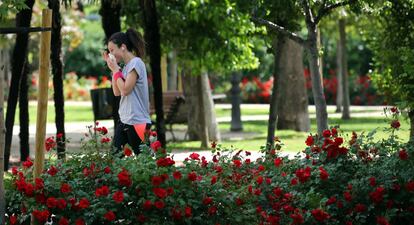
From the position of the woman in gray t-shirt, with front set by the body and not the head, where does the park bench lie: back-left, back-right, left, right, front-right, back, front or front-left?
right

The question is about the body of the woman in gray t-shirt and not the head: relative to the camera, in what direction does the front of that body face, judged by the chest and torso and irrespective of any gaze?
to the viewer's left

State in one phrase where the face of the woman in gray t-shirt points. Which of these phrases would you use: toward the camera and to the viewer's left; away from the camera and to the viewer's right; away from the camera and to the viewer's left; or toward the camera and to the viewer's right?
toward the camera and to the viewer's left

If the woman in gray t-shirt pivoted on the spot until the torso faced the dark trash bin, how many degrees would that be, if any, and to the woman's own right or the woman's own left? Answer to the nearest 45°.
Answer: approximately 90° to the woman's own right

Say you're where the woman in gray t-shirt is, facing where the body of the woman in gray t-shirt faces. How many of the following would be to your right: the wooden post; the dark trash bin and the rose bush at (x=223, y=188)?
1

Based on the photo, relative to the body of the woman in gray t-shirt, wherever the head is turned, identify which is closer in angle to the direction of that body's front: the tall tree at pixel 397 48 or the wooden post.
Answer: the wooden post

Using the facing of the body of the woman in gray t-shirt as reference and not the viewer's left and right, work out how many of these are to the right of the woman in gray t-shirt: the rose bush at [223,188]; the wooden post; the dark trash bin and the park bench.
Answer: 2
